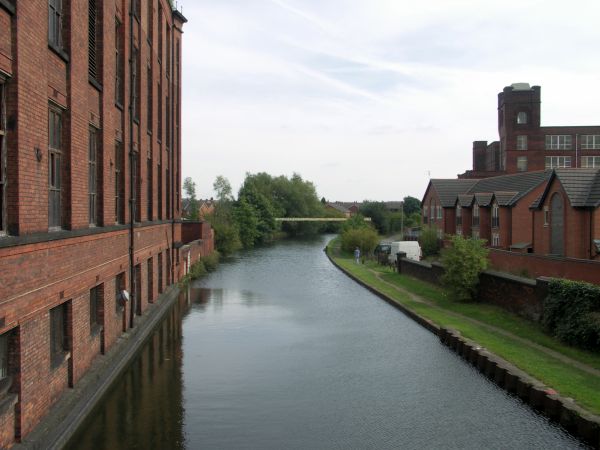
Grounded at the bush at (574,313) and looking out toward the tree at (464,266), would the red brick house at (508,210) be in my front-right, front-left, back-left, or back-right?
front-right

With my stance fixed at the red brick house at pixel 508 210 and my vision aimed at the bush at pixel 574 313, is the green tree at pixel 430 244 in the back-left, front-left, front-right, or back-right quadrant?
back-right
